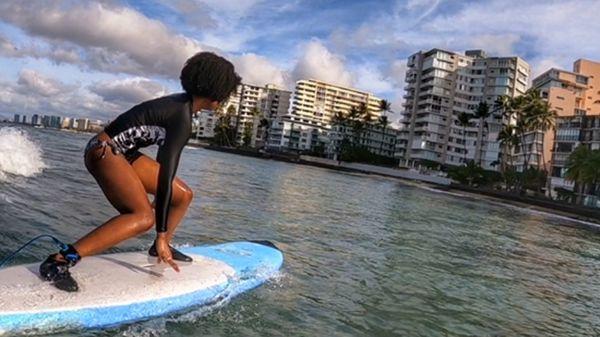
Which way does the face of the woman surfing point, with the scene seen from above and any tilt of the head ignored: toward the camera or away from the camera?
away from the camera

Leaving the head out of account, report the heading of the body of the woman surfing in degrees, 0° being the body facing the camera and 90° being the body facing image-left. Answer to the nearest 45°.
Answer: approximately 270°
